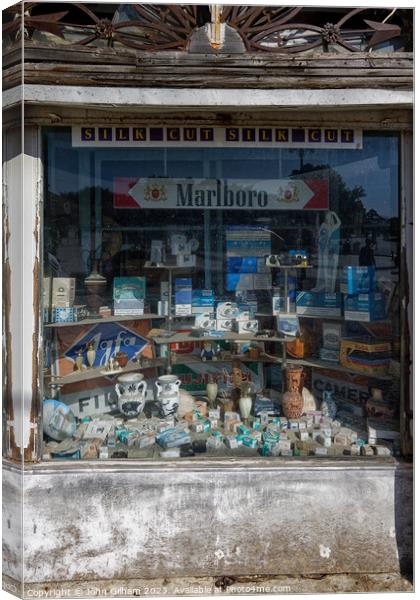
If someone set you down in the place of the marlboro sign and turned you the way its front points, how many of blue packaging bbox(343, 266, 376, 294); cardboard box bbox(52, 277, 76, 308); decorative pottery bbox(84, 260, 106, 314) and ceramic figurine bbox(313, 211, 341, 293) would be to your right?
2

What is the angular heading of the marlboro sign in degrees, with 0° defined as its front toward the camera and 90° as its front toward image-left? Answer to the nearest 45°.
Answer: approximately 0°

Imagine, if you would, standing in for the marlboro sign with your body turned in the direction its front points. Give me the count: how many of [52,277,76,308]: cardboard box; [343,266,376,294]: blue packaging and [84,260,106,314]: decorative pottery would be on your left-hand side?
1

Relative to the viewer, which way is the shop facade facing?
toward the camera

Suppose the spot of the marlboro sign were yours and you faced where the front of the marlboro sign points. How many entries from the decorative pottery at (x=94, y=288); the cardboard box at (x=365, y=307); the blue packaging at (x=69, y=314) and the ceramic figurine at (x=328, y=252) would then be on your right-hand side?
2
